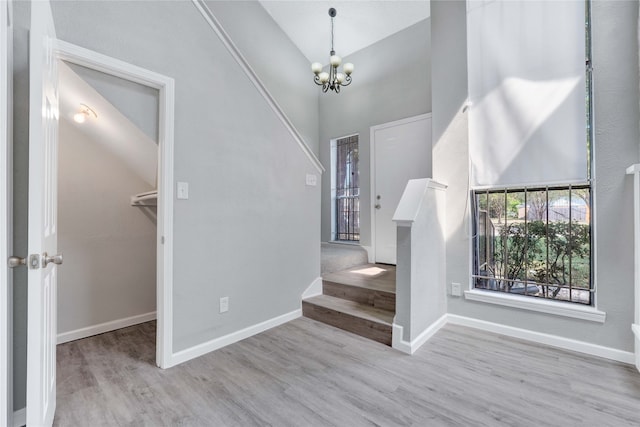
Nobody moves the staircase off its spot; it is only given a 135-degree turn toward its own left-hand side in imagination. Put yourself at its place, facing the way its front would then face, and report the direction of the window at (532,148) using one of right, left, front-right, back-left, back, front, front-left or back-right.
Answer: front

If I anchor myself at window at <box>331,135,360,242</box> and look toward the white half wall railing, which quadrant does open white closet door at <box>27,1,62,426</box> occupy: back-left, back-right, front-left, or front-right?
front-right

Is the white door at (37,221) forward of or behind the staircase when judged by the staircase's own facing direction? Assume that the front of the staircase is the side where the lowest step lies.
forward

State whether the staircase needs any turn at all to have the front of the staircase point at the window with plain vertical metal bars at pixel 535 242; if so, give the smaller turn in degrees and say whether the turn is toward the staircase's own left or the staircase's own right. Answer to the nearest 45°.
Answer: approximately 135° to the staircase's own left

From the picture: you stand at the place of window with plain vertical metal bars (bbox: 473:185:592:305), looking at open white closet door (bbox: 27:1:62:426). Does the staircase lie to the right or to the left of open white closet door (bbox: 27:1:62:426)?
right

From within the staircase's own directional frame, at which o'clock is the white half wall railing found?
The white half wall railing is roughly at 9 o'clock from the staircase.

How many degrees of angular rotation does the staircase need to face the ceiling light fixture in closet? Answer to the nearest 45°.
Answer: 0° — it already faces it

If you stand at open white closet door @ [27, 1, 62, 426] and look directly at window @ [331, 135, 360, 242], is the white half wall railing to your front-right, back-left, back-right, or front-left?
front-right

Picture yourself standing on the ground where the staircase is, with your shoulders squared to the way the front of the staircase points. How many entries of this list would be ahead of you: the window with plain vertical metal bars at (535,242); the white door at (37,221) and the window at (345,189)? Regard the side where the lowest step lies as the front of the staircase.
1

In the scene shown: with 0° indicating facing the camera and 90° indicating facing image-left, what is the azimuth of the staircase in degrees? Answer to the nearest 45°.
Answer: approximately 45°

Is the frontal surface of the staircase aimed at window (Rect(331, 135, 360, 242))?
no
